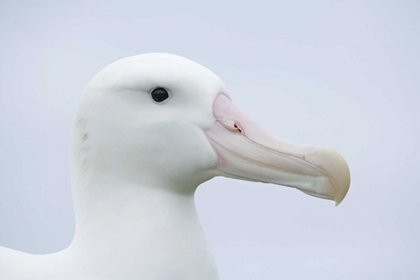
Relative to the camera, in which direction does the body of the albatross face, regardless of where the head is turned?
to the viewer's right
